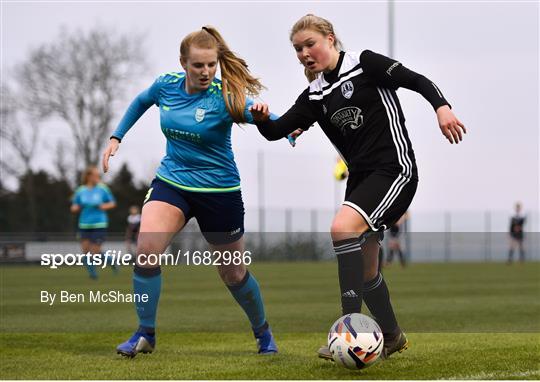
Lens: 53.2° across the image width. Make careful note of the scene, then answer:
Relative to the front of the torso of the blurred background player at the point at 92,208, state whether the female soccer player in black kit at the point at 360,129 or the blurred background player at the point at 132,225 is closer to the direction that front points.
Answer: the female soccer player in black kit

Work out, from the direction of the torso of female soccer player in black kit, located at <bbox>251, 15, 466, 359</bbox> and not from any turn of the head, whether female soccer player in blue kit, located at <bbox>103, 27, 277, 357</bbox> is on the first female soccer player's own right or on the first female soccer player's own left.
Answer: on the first female soccer player's own right

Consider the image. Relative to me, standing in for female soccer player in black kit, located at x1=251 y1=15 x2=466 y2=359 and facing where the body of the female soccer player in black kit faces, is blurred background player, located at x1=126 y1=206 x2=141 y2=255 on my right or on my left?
on my right

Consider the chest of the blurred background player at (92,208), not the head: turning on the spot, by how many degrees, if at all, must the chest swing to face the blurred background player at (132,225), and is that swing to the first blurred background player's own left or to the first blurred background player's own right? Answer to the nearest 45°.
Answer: approximately 180°

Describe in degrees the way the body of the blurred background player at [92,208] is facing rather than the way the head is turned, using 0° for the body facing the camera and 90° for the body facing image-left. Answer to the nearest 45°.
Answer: approximately 0°

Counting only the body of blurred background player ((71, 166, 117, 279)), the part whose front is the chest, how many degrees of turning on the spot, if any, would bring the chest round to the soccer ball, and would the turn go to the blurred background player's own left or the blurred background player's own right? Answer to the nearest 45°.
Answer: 0° — they already face it
